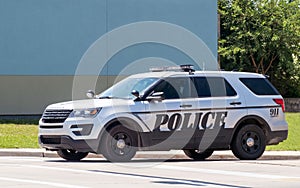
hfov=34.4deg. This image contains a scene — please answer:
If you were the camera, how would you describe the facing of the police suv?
facing the viewer and to the left of the viewer
